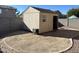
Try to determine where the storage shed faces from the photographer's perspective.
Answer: facing the viewer and to the right of the viewer
